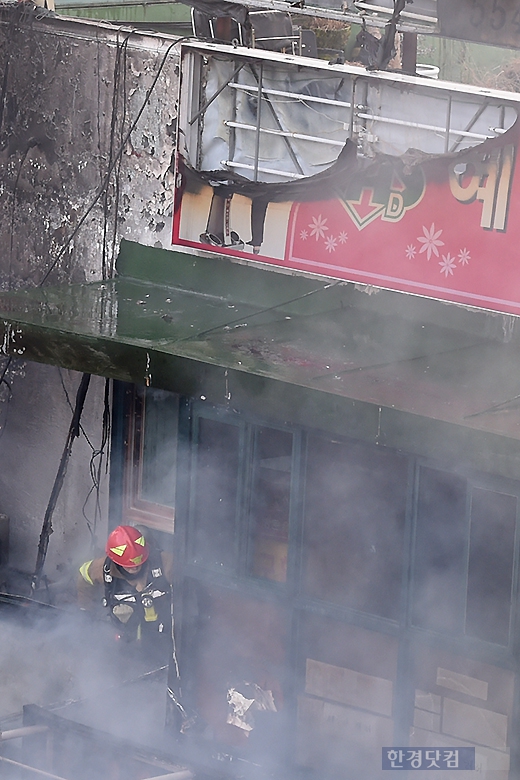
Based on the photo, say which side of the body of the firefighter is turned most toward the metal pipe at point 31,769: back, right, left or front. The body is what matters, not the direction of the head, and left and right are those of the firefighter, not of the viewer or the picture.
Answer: front

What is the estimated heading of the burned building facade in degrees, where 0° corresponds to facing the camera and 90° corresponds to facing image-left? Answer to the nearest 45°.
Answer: approximately 45°
